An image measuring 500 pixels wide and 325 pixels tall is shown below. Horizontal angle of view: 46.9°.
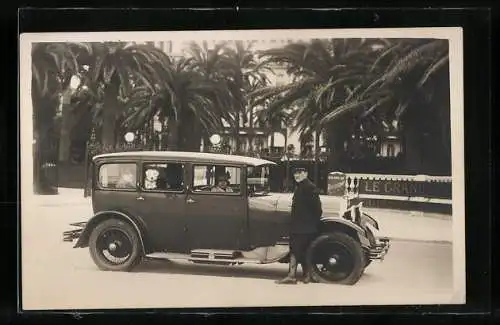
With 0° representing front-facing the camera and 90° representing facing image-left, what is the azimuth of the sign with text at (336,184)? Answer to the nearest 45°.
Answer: approximately 0°
